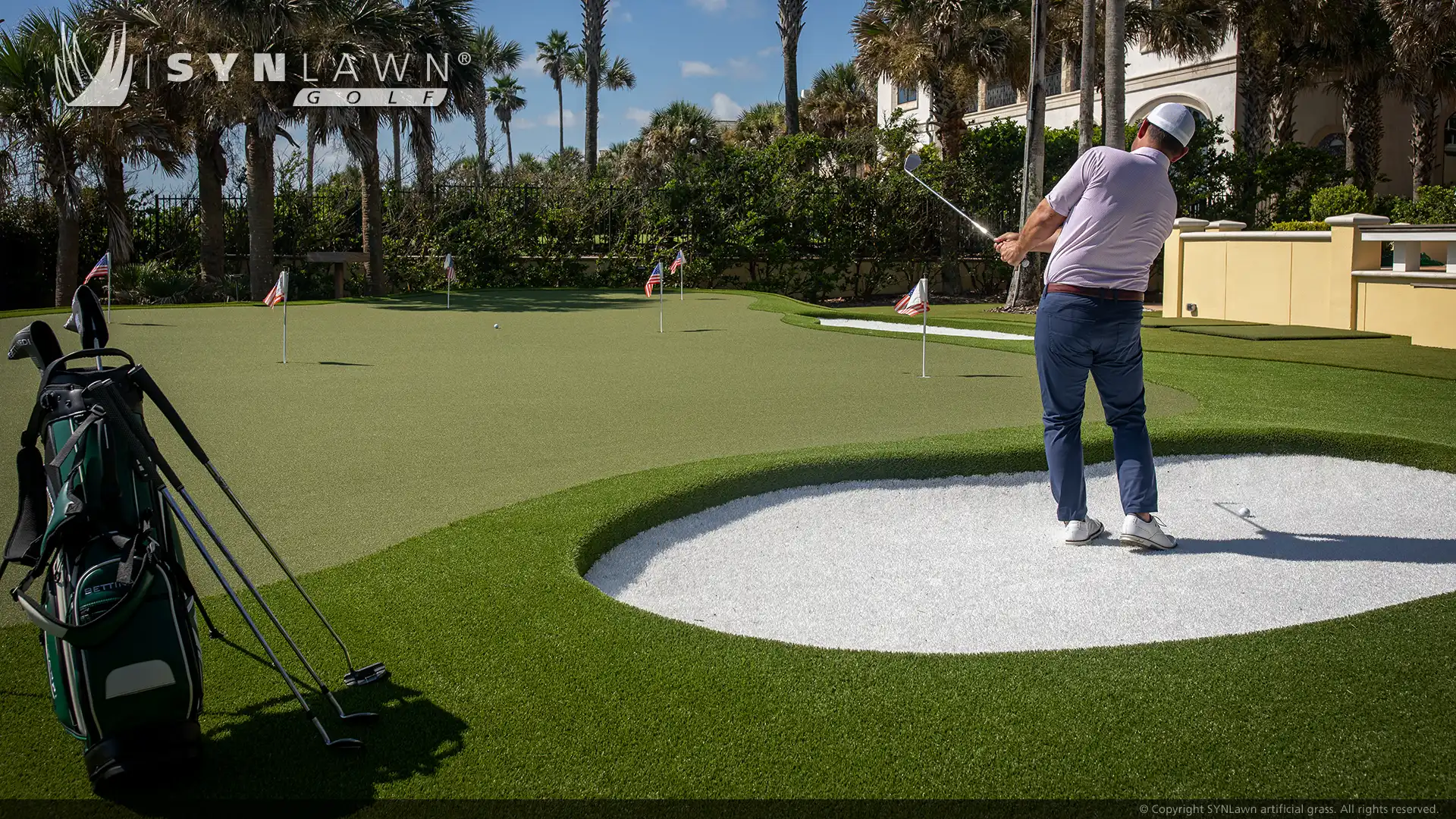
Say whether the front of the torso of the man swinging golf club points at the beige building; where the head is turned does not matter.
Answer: yes

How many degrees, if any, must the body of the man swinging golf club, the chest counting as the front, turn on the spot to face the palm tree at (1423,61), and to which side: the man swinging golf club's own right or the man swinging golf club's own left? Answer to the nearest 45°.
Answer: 0° — they already face it

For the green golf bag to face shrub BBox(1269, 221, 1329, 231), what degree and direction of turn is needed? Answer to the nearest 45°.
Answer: approximately 135° to its left

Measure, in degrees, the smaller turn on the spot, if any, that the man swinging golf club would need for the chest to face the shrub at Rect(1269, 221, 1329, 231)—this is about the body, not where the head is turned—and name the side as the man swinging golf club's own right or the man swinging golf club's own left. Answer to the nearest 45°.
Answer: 0° — they already face it

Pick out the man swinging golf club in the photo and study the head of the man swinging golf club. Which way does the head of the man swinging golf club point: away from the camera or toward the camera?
away from the camera

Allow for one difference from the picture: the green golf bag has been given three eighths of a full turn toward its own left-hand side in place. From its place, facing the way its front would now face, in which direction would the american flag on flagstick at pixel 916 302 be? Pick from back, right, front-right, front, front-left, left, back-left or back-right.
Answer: front

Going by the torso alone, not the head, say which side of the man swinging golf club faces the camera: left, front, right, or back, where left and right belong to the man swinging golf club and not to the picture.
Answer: back

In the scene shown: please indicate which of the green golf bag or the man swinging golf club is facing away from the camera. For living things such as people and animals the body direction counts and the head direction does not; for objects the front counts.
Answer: the man swinging golf club

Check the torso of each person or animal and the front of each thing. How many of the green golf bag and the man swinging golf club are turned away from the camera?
1

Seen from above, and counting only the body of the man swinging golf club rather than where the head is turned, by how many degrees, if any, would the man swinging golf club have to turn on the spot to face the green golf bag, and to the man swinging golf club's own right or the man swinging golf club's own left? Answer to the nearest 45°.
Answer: approximately 135° to the man swinging golf club's own left

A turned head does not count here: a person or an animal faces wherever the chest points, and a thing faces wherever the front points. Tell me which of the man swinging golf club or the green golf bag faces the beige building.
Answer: the man swinging golf club
